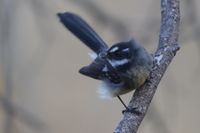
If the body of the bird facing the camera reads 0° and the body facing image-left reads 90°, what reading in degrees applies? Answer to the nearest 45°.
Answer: approximately 270°
